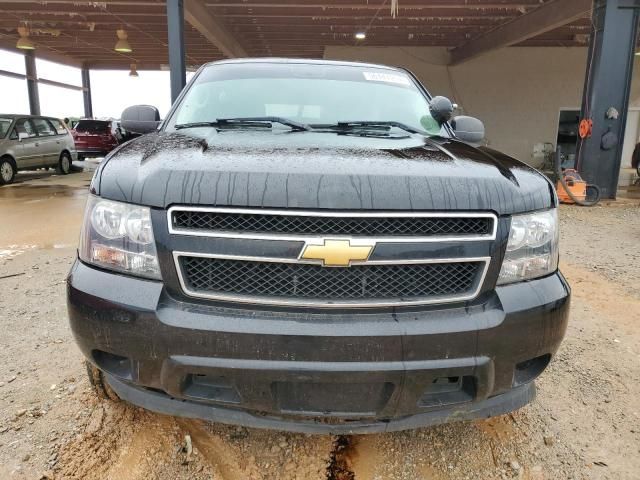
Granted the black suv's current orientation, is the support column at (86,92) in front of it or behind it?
behind

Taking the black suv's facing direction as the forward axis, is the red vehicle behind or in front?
behind

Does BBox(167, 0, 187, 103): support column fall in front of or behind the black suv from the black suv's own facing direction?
behind

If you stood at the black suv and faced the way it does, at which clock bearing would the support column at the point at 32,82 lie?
The support column is roughly at 5 o'clock from the black suv.

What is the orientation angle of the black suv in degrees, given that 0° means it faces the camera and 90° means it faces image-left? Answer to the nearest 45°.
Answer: approximately 0°
